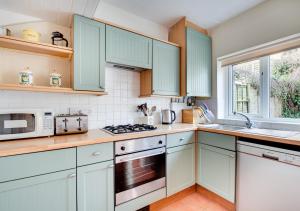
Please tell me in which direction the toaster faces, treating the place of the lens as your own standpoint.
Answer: facing the viewer

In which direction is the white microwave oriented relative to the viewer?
toward the camera

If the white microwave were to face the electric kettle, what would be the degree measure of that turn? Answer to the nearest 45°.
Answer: approximately 90° to its left

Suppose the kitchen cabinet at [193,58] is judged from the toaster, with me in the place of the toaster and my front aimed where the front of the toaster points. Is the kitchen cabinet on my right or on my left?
on my left

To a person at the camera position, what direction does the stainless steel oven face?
facing the viewer and to the right of the viewer

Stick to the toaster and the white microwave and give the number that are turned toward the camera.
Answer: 2

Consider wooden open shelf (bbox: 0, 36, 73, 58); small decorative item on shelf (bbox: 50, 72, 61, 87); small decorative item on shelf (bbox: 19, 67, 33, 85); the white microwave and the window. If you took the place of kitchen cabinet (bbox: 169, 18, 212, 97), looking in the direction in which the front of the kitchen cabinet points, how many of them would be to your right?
4

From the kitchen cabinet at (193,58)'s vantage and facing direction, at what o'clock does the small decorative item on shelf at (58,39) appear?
The small decorative item on shelf is roughly at 3 o'clock from the kitchen cabinet.

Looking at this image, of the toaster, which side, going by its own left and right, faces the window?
left
